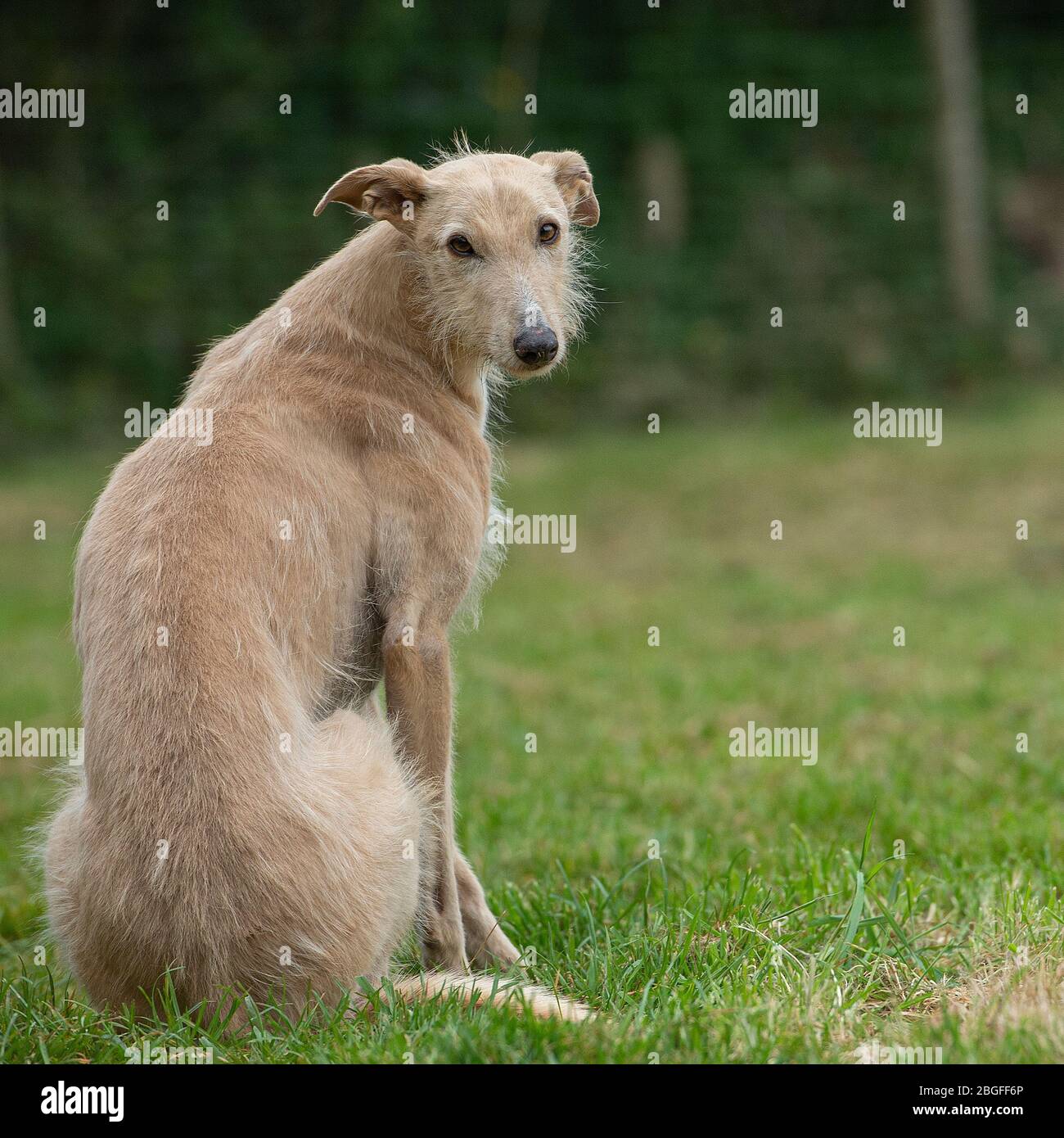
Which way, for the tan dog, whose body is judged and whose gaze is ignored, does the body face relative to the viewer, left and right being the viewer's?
facing away from the viewer and to the right of the viewer
